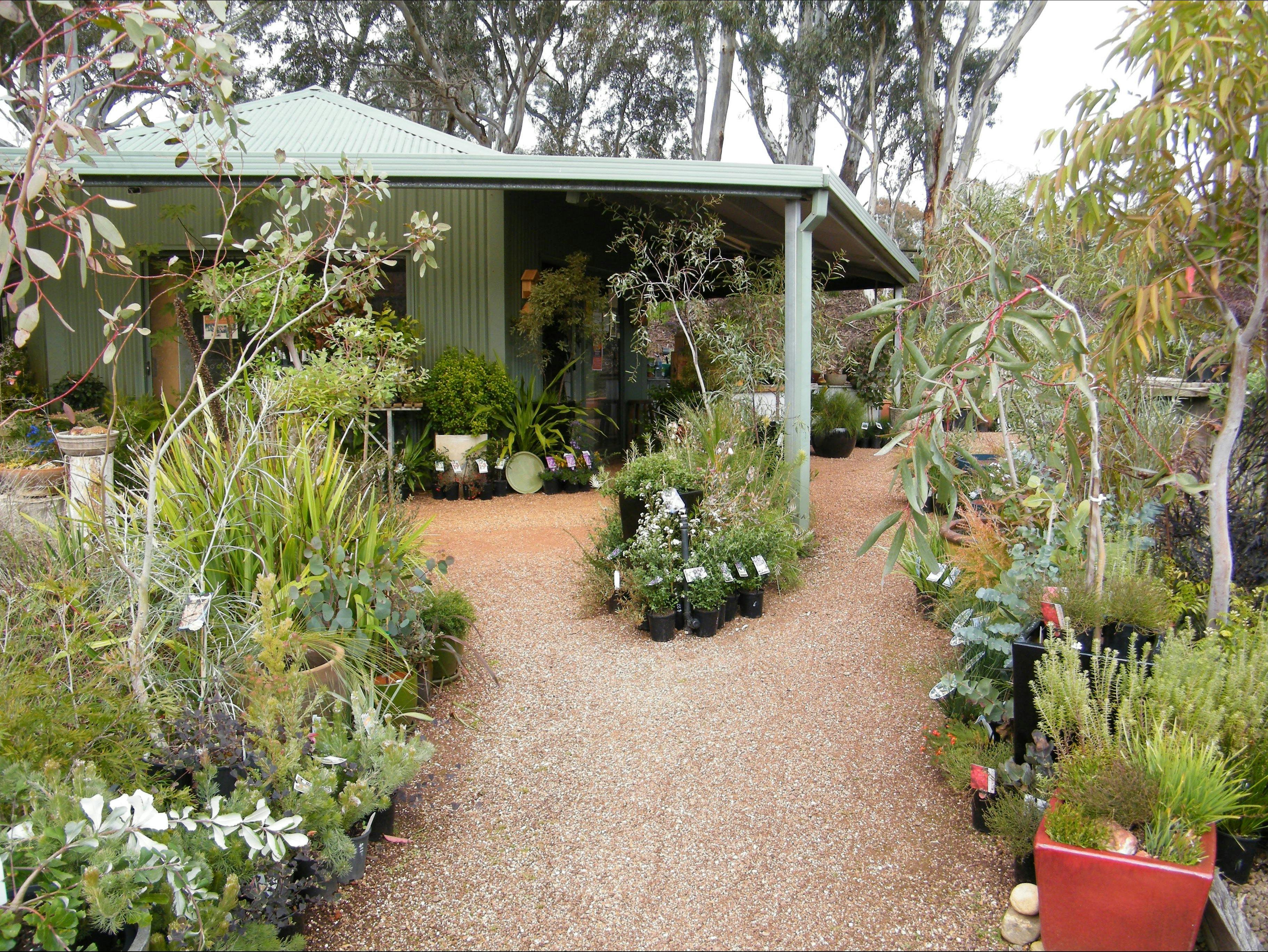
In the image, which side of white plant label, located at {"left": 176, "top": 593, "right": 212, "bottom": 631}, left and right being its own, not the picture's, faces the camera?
front

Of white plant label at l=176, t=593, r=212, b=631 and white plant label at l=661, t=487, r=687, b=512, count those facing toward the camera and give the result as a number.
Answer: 2

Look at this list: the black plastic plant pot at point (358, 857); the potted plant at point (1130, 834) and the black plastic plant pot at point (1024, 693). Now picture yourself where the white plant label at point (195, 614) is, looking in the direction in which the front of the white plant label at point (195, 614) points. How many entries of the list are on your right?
0

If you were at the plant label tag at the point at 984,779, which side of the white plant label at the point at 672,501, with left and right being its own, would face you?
front

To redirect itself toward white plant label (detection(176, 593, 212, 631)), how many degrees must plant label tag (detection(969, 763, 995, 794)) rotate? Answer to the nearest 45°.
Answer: approximately 45° to its right

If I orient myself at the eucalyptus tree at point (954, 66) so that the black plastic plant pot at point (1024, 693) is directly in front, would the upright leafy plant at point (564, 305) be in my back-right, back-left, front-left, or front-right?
front-right

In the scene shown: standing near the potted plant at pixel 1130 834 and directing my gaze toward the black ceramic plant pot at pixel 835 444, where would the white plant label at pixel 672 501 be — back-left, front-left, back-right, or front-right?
front-left

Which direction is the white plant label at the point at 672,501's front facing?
toward the camera

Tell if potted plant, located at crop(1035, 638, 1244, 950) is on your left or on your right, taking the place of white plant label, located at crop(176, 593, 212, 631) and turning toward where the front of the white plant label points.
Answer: on your left

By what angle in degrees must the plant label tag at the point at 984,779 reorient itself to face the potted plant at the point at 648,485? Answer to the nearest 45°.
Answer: approximately 90° to its right
